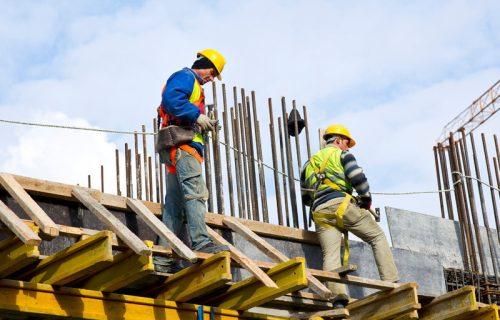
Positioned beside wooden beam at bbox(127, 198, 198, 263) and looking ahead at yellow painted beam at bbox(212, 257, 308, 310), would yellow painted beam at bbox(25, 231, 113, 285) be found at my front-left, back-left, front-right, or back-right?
back-right

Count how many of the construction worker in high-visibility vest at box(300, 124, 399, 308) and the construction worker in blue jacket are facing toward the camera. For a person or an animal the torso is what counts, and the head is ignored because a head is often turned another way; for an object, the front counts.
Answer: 0

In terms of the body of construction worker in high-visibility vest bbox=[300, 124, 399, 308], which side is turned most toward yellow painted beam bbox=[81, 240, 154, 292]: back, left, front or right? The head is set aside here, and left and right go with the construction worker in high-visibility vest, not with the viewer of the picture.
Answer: back

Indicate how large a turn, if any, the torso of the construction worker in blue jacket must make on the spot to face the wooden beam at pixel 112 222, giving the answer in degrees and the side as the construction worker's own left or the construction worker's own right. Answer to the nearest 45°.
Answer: approximately 135° to the construction worker's own right

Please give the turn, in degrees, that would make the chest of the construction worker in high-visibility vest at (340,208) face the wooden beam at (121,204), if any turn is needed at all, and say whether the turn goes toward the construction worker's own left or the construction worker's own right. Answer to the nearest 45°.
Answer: approximately 180°

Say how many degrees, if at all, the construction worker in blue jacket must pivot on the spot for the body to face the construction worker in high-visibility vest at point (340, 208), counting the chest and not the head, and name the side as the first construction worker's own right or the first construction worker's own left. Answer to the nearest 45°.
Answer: approximately 45° to the first construction worker's own left

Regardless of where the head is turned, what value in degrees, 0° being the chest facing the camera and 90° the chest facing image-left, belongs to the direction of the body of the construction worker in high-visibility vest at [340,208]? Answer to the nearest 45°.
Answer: approximately 225°

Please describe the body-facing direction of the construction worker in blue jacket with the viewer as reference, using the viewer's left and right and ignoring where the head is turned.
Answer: facing to the right of the viewer

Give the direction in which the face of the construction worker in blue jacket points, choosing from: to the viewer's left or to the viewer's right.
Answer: to the viewer's right
